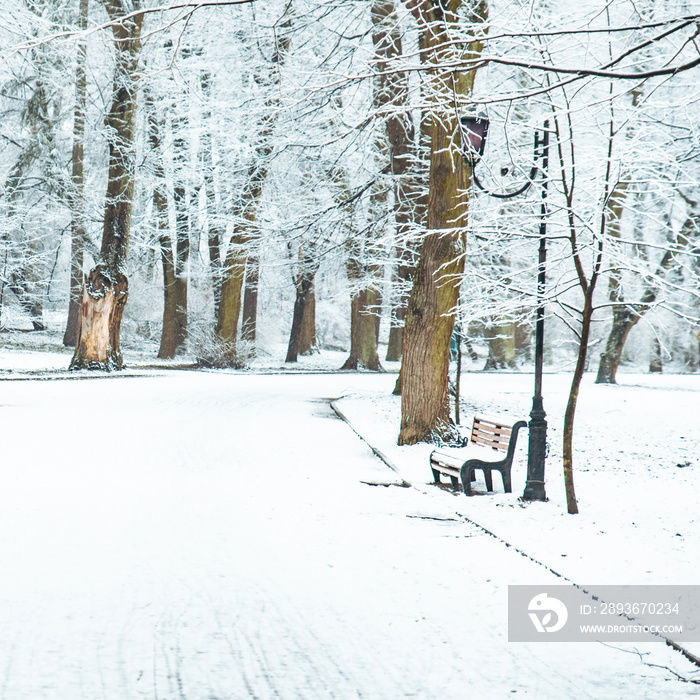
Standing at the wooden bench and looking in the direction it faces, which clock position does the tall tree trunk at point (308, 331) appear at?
The tall tree trunk is roughly at 4 o'clock from the wooden bench.

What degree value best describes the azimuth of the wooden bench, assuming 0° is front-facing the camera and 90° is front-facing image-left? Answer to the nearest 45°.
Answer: approximately 45°

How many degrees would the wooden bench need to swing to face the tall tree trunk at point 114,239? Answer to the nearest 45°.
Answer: approximately 90° to its right

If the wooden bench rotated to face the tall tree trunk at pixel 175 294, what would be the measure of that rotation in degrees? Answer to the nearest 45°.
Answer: approximately 90° to its right

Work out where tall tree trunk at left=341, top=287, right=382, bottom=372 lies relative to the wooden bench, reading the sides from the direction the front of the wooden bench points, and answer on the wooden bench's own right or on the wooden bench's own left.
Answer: on the wooden bench's own right

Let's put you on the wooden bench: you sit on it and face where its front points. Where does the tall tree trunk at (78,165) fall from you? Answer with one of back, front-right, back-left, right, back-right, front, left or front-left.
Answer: right

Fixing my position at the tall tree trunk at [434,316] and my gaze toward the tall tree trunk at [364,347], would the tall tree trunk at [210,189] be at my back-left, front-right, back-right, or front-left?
front-left

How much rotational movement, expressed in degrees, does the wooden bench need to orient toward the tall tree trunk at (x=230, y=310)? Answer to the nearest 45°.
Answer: approximately 90° to its right

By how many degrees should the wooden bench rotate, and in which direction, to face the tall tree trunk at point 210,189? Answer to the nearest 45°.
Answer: approximately 90° to its right
